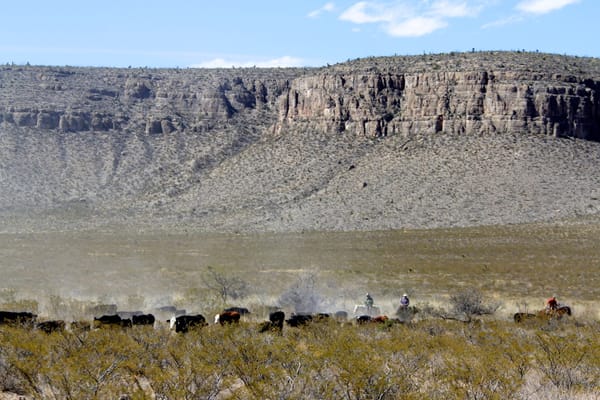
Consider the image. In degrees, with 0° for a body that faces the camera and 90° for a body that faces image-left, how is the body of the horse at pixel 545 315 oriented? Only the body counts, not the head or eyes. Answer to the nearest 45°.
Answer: approximately 90°

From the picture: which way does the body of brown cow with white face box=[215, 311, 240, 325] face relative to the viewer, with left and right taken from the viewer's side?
facing to the left of the viewer

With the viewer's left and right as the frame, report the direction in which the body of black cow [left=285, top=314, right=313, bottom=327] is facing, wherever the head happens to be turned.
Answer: facing to the left of the viewer

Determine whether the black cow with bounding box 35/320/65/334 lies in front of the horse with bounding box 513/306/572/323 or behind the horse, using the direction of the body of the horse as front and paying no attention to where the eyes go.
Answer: in front

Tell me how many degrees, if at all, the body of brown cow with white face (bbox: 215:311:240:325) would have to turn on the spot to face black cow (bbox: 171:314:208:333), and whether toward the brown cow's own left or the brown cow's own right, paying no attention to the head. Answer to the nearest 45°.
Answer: approximately 45° to the brown cow's own left

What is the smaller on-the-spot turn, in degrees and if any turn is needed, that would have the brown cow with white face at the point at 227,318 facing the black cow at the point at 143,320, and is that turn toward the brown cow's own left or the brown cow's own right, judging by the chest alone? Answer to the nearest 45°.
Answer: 0° — it already faces it

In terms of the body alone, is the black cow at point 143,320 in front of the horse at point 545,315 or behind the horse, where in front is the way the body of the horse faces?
in front

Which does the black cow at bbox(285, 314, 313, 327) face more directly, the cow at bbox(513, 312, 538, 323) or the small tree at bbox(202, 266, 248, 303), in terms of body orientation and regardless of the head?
the small tree

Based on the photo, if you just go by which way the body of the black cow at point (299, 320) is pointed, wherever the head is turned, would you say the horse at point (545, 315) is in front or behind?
behind

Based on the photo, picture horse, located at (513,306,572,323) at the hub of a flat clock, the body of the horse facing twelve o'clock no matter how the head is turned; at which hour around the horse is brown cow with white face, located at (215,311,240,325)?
The brown cow with white face is roughly at 11 o'clock from the horse.

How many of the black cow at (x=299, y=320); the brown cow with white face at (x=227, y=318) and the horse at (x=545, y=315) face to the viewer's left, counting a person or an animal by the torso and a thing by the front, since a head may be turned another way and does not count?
3

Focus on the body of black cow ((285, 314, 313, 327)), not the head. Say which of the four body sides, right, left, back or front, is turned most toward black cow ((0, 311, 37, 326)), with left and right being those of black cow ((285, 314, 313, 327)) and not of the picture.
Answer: front

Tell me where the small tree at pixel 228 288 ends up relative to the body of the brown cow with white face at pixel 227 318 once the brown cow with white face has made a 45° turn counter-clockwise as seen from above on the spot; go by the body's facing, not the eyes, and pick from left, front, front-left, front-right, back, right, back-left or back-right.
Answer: back-right
